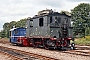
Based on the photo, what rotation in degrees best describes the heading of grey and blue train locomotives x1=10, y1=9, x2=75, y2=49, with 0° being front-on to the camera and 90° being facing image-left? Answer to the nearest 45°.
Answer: approximately 315°
